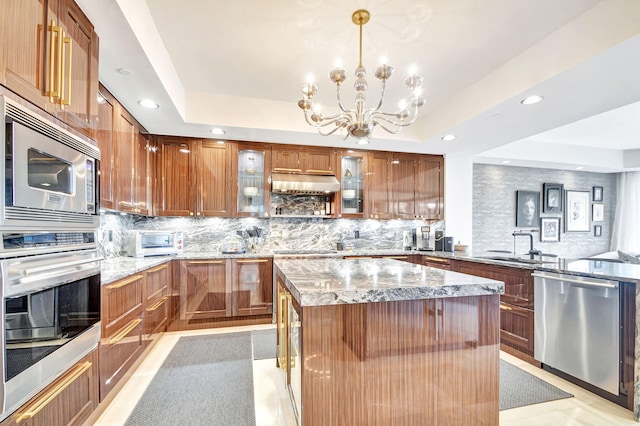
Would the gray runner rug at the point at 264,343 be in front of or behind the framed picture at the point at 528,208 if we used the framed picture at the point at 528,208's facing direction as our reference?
in front

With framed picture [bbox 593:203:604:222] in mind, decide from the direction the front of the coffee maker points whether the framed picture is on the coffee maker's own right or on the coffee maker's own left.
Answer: on the coffee maker's own left

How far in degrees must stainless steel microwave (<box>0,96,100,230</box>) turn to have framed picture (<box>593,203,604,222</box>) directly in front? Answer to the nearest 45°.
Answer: approximately 45° to its left

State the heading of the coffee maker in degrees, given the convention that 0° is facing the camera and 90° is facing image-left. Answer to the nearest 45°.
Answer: approximately 0°

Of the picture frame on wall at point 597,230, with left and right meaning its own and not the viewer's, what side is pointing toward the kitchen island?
front

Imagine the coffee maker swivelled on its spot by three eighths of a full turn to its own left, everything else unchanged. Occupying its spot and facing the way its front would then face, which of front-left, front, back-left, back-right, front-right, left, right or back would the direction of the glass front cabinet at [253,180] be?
back

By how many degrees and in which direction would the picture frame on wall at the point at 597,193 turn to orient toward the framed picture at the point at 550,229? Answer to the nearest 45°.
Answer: approximately 45° to its right

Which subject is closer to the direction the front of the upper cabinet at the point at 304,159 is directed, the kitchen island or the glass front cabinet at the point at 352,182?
the kitchen island

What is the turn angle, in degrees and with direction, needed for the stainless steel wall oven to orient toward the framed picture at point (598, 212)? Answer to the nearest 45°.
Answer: approximately 45° to its left

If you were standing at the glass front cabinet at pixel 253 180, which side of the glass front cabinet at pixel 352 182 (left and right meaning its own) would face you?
right
